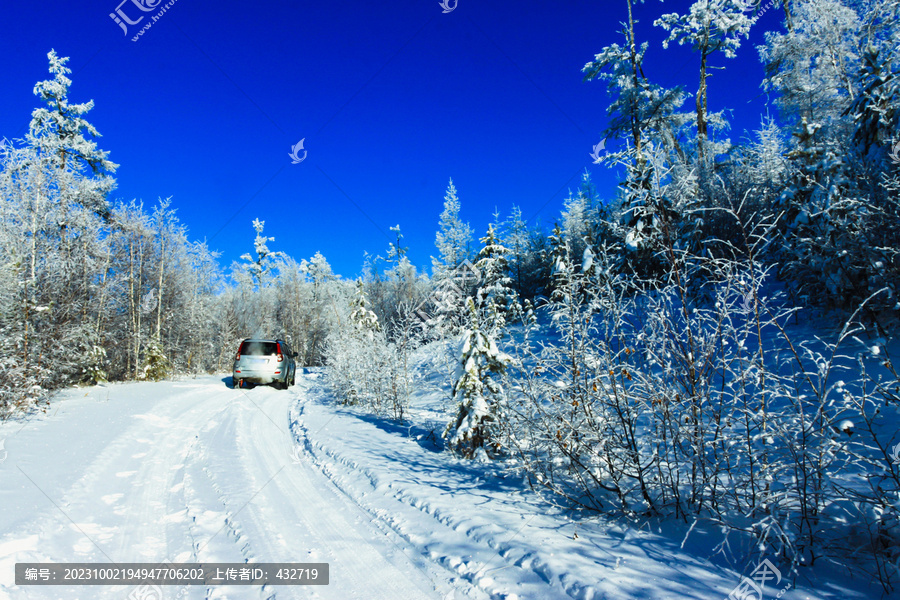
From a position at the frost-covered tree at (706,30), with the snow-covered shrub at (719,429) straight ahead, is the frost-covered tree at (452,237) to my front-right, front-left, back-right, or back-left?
back-right

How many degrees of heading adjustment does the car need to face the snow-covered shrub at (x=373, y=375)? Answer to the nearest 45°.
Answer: approximately 135° to its right

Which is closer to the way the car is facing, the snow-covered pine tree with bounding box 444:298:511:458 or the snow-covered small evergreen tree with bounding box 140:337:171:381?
the snow-covered small evergreen tree

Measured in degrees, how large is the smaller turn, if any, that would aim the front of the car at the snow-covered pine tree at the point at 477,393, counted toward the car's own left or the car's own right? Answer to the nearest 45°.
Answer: approximately 180°

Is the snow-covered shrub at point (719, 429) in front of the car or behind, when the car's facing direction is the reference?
behind

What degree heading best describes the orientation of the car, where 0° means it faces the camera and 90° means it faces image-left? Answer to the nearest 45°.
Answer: approximately 180°

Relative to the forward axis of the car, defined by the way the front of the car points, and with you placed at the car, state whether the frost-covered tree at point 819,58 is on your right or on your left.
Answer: on your right

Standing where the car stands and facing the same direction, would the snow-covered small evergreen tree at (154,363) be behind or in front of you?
in front
